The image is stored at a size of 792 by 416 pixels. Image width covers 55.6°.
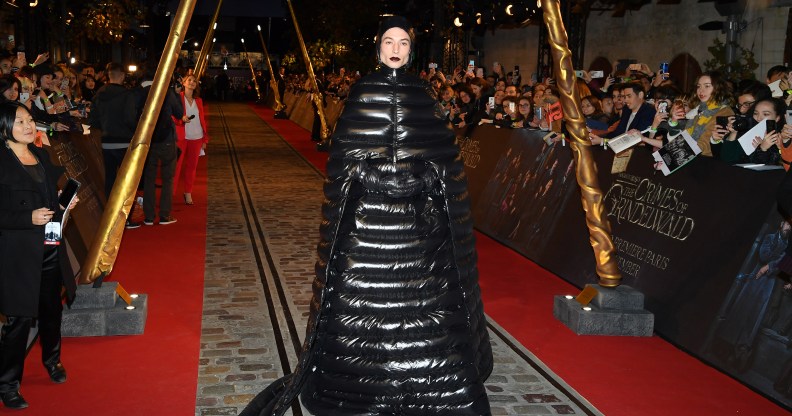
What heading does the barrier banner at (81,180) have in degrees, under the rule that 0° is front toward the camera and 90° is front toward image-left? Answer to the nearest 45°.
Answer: approximately 315°

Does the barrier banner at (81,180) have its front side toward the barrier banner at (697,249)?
yes

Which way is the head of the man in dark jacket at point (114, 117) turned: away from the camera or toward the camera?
away from the camera

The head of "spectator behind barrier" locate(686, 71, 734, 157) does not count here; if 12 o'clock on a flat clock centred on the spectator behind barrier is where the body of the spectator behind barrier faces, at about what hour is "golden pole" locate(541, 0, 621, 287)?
The golden pole is roughly at 12 o'clock from the spectator behind barrier.

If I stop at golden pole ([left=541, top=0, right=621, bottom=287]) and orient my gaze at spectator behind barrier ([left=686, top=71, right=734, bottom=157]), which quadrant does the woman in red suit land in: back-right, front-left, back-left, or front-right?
back-left

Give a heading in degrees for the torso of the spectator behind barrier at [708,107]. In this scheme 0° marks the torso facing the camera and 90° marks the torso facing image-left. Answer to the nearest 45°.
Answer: approximately 45°

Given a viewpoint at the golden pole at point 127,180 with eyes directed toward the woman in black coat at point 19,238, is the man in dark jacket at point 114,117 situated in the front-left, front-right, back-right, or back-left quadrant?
back-right

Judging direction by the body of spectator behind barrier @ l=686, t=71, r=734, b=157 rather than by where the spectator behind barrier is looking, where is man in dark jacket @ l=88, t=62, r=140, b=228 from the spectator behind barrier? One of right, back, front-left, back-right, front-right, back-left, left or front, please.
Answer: front-right

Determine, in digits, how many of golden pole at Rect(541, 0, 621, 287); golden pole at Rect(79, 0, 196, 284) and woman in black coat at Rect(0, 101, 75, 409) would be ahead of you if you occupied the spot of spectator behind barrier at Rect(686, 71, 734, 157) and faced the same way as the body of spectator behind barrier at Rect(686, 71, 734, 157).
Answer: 3
